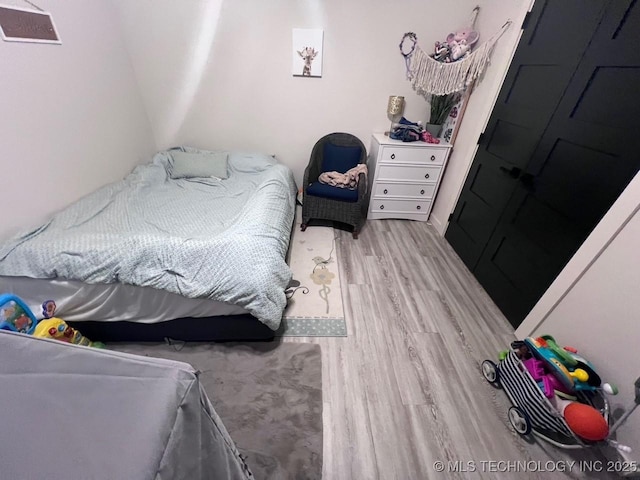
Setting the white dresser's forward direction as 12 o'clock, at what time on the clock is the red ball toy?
The red ball toy is roughly at 11 o'clock from the white dresser.

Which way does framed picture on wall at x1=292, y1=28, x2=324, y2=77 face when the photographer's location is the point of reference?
facing the viewer

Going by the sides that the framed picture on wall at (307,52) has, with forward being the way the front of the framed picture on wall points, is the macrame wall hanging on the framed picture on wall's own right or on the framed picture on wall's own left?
on the framed picture on wall's own left

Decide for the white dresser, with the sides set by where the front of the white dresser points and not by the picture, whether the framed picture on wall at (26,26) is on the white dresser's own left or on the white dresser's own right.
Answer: on the white dresser's own right

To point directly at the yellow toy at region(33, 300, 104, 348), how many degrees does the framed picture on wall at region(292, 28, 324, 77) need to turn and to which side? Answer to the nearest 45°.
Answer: approximately 45° to its right

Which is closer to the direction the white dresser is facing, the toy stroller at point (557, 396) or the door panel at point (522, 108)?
the toy stroller

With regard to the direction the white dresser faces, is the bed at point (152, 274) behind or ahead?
ahead

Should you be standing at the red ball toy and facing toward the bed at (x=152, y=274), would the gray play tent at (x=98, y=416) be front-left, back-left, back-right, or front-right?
front-left

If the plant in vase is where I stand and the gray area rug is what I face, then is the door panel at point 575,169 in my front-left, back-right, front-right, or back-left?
front-left

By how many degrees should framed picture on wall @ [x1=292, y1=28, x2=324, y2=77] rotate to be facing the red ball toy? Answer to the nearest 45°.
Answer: approximately 45° to its left

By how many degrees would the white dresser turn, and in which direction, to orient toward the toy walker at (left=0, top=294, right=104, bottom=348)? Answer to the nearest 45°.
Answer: approximately 45° to its right

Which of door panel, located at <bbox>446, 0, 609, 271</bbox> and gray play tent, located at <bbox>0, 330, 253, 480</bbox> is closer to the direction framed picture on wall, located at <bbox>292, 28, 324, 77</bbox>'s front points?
the gray play tent

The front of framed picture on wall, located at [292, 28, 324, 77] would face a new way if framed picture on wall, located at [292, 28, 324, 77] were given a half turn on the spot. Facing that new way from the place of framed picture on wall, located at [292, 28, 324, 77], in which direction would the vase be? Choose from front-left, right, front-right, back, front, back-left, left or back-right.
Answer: right
